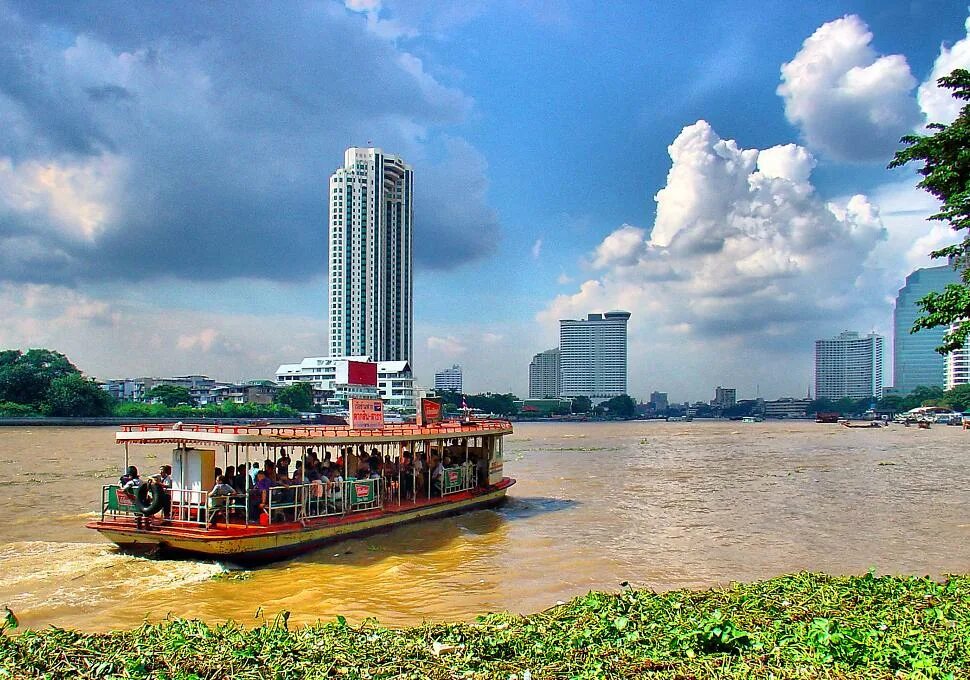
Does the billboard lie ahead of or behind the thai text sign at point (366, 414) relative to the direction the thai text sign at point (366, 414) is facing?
behind

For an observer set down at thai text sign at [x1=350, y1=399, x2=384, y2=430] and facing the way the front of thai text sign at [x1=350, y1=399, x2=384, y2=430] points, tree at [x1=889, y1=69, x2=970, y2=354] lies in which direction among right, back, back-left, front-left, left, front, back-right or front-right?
front-left

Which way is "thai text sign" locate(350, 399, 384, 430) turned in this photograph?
toward the camera

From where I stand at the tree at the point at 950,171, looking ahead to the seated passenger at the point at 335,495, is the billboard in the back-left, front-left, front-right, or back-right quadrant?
front-right

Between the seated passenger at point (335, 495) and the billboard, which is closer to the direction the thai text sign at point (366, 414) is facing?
the seated passenger
